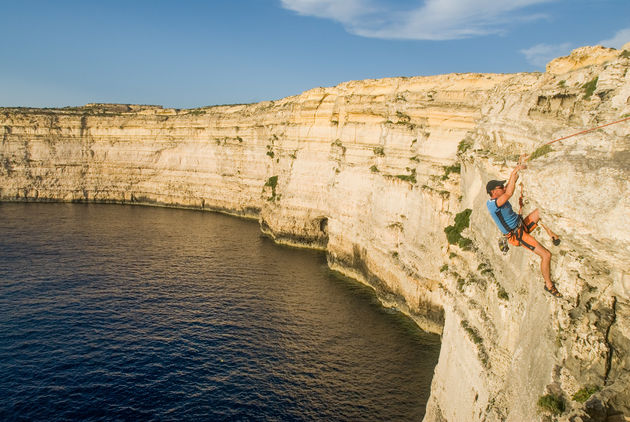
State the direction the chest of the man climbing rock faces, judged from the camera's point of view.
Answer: to the viewer's right
